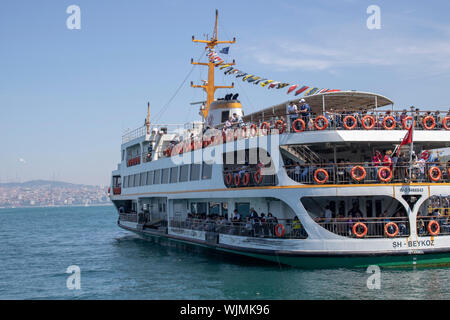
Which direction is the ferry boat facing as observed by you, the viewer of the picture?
facing away from the viewer and to the left of the viewer
